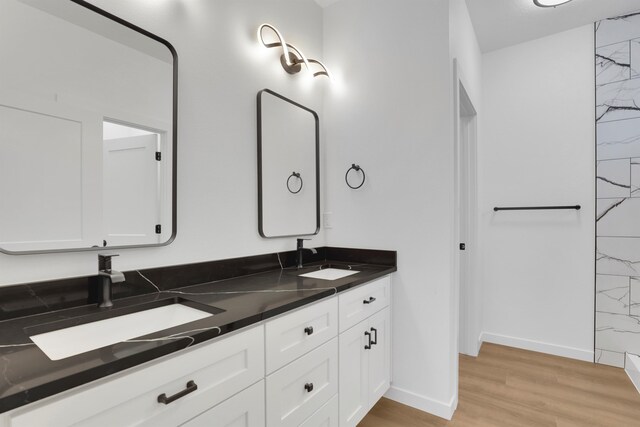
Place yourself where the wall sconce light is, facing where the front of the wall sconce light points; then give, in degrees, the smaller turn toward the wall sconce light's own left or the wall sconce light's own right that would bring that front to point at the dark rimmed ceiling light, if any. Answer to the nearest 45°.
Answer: approximately 45° to the wall sconce light's own left

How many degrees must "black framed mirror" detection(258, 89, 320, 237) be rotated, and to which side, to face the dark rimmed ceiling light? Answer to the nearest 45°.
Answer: approximately 45° to its left

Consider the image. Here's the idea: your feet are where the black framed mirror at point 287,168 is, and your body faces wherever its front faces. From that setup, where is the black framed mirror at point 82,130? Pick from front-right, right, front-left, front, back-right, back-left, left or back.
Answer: right

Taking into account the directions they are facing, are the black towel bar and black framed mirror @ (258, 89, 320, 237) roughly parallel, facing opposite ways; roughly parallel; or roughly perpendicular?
roughly perpendicular

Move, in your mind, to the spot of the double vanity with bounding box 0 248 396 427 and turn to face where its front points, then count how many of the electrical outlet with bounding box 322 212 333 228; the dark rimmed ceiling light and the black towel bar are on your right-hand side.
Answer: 0

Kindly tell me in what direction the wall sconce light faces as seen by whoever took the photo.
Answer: facing the viewer and to the right of the viewer

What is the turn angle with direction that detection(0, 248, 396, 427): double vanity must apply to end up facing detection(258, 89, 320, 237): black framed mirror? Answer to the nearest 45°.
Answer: approximately 90° to its left

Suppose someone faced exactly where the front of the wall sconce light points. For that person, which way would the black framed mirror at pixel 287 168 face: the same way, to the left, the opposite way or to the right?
the same way

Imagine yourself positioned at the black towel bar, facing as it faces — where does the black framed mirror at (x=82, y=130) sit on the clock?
The black framed mirror is roughly at 1 o'clock from the black towel bar.

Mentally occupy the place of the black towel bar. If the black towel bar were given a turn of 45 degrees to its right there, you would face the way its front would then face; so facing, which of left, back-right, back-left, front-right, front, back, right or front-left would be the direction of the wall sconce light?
front

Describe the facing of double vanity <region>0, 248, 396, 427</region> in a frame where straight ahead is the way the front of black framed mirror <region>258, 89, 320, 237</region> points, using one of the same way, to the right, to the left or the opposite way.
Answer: the same way

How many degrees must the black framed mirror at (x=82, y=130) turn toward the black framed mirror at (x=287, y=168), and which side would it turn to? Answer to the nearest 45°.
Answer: approximately 45° to its left

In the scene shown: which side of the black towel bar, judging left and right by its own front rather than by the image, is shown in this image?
front

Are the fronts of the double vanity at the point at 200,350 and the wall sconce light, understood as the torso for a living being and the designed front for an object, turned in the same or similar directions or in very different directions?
same or similar directions

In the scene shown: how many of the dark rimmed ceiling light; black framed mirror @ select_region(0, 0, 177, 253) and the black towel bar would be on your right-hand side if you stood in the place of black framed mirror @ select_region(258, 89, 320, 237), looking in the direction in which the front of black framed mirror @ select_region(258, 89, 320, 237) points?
1

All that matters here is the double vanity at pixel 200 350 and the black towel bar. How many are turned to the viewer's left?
0

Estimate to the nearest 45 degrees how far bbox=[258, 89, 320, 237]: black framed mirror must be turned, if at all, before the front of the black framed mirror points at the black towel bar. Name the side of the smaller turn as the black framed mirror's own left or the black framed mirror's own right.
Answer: approximately 45° to the black framed mirror's own left

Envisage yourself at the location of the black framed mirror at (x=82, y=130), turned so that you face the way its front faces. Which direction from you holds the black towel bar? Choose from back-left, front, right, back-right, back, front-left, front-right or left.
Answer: front-left
